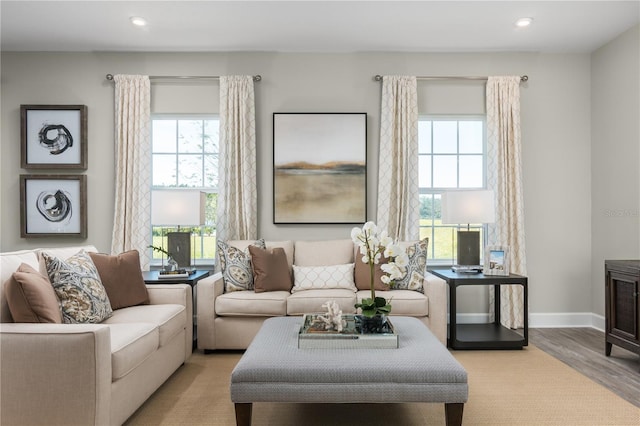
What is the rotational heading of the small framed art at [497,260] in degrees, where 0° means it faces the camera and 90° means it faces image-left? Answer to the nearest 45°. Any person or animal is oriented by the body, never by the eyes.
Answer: approximately 0°

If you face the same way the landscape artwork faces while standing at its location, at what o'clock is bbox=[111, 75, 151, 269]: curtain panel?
The curtain panel is roughly at 3 o'clock from the landscape artwork.

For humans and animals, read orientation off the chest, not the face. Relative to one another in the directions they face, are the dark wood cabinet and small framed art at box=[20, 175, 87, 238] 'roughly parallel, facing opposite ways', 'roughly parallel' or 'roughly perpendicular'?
roughly perpendicular

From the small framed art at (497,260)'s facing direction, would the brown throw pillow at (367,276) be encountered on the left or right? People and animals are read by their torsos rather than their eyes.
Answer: on its right

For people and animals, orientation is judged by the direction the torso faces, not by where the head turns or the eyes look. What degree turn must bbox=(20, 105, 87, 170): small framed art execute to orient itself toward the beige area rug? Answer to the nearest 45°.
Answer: approximately 45° to its left

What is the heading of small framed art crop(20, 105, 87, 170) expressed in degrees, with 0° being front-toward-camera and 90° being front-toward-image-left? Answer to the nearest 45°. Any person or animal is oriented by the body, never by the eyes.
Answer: approximately 0°

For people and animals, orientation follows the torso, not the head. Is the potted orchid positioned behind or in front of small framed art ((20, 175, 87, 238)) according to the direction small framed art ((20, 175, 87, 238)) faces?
in front

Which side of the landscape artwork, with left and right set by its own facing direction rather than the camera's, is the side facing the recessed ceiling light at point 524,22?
left
